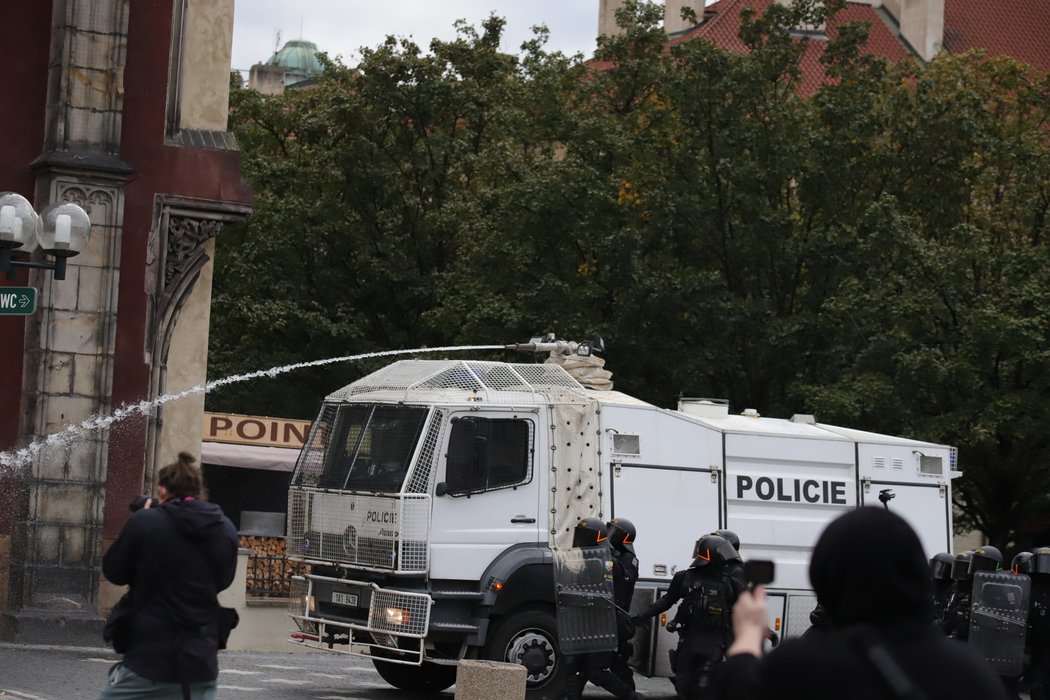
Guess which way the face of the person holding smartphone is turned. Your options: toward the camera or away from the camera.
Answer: away from the camera

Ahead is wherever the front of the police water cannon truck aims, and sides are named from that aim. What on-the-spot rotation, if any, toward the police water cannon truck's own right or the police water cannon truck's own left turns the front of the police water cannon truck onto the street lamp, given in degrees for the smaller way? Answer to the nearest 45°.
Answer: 0° — it already faces it

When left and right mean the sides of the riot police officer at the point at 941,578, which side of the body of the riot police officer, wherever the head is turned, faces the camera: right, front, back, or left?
left

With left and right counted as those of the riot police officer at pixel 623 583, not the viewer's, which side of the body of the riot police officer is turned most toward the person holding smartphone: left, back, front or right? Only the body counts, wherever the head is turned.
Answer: left

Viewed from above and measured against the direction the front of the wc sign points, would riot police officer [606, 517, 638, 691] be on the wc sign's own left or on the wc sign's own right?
on the wc sign's own left

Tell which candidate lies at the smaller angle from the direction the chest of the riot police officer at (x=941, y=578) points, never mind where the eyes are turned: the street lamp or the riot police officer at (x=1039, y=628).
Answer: the street lamp

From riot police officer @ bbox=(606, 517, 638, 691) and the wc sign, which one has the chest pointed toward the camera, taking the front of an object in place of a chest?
the wc sign

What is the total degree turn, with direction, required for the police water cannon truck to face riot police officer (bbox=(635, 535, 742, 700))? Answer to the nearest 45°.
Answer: approximately 90° to its left

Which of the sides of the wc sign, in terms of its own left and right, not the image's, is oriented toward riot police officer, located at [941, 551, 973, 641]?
left

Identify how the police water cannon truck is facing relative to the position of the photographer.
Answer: facing the viewer and to the left of the viewer

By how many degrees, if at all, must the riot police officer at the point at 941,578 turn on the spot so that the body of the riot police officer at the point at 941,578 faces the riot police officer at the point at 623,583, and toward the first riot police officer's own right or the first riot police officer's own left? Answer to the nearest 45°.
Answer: approximately 45° to the first riot police officer's own left

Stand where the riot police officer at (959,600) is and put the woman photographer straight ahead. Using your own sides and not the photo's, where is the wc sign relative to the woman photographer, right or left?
right

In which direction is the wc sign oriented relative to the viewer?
toward the camera

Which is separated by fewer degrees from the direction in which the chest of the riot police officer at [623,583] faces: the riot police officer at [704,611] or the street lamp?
the street lamp

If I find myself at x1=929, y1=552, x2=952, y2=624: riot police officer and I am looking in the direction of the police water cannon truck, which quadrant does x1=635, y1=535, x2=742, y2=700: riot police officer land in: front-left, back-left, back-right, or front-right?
front-left

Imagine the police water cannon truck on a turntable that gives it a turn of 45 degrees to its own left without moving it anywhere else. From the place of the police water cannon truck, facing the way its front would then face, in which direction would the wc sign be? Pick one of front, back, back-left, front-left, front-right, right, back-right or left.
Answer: front-right

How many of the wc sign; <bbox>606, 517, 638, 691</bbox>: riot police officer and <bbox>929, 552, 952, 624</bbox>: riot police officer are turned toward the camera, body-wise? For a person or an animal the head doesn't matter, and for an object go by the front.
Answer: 1

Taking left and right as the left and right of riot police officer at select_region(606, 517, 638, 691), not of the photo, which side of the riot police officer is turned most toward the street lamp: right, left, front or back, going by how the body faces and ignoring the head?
front

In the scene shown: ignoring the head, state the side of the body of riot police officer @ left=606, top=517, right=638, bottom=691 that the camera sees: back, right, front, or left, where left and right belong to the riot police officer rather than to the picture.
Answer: left

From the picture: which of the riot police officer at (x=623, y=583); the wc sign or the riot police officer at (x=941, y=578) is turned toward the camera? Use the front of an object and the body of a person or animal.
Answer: the wc sign
